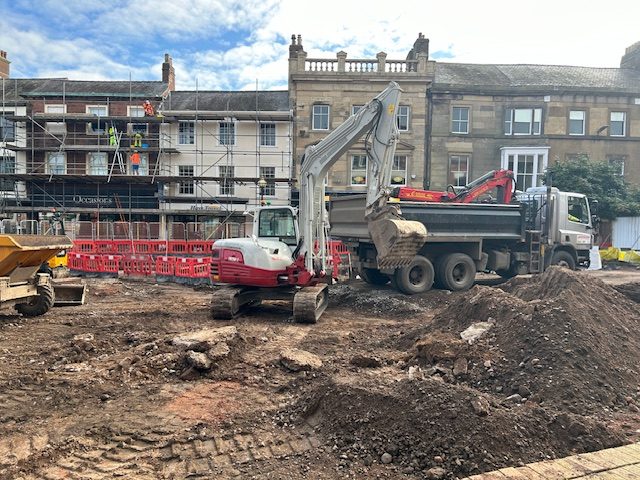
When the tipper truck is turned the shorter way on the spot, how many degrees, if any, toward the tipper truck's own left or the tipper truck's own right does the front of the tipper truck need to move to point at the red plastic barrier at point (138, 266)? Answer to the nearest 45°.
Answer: approximately 135° to the tipper truck's own left

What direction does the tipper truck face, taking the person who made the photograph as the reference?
facing away from the viewer and to the right of the viewer

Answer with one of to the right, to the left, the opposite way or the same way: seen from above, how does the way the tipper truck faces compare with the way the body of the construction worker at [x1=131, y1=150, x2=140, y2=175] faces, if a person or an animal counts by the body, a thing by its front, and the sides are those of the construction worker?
to the right

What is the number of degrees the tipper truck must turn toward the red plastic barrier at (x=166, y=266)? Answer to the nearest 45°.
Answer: approximately 135° to its left

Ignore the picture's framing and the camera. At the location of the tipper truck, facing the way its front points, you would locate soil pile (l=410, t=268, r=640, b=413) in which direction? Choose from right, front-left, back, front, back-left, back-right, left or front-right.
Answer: back-right

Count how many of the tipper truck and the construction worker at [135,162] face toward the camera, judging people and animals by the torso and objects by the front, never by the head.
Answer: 0

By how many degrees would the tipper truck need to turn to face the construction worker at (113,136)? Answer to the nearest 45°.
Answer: approximately 90° to its left

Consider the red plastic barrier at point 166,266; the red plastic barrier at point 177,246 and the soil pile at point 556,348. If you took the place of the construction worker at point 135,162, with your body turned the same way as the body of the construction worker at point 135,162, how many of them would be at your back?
3

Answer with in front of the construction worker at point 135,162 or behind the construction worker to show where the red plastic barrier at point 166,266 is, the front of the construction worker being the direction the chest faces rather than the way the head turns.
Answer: behind

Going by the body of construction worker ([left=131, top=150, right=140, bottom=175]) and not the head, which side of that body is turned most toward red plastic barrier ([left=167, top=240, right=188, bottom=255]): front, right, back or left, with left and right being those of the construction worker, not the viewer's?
back

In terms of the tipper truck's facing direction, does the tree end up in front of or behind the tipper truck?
in front

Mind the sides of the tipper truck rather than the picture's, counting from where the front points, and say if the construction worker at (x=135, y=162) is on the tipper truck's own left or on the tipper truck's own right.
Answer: on the tipper truck's own left

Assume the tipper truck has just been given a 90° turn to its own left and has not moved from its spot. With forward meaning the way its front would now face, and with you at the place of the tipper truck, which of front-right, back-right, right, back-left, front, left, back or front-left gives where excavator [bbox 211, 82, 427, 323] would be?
left

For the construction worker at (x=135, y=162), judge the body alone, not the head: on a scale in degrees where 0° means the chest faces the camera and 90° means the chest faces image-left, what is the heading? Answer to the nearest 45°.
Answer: approximately 180°

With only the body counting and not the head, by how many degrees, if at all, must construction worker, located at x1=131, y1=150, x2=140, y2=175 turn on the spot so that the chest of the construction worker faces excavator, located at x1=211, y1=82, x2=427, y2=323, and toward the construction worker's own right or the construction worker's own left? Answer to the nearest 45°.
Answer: approximately 180°

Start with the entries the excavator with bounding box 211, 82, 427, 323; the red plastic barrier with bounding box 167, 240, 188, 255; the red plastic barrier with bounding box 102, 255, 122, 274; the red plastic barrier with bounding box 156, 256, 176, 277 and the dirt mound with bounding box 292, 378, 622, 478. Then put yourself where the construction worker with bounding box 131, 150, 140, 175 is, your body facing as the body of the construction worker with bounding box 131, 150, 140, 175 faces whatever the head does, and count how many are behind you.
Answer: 5

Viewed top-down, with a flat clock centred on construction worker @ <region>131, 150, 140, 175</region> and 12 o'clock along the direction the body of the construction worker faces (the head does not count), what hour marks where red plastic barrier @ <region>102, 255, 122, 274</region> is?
The red plastic barrier is roughly at 6 o'clock from the construction worker.
